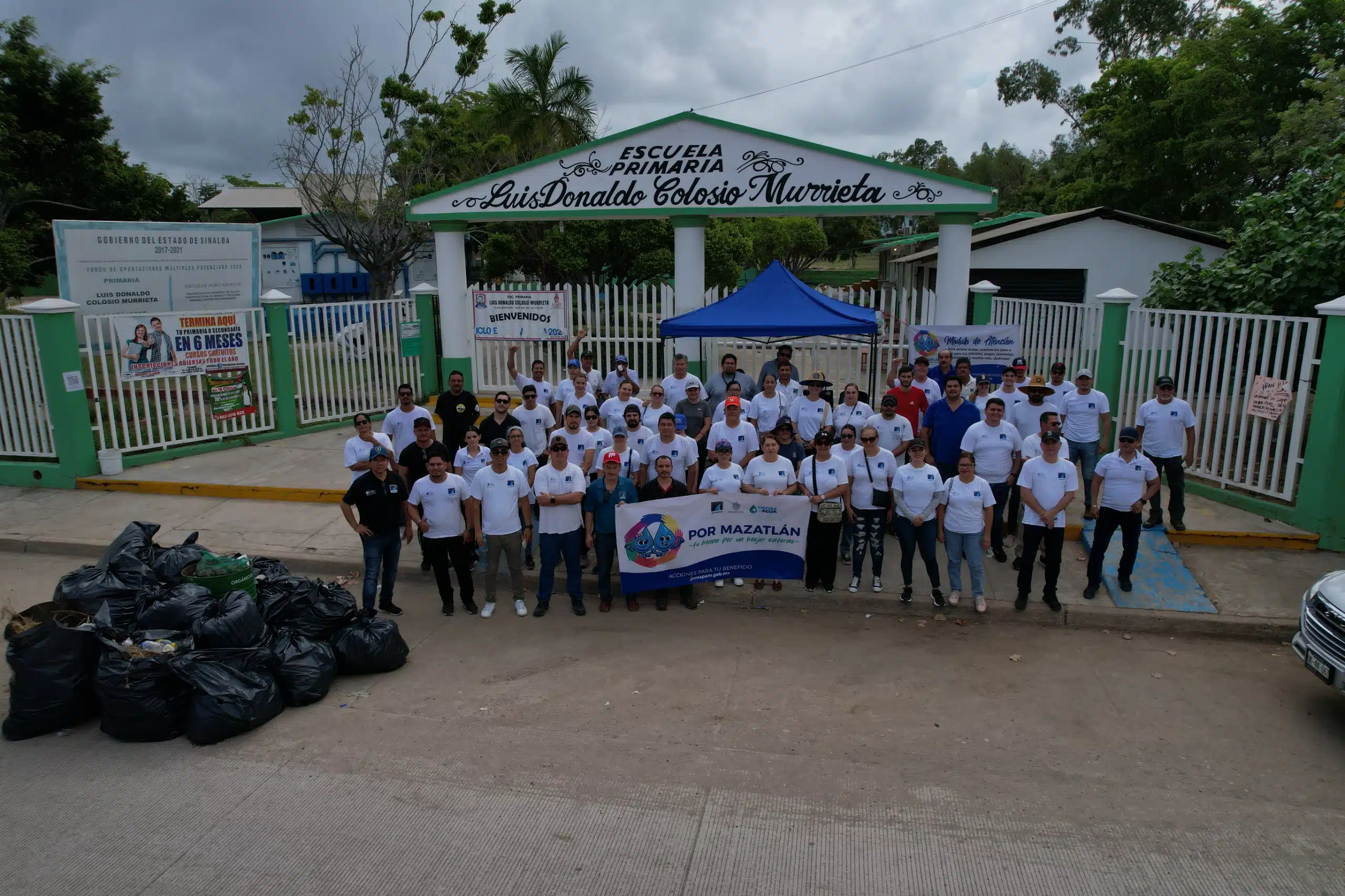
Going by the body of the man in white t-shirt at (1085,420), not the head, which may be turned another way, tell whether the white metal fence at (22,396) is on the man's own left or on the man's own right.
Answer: on the man's own right

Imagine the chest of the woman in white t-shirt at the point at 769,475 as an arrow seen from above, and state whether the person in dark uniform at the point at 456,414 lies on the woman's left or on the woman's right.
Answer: on the woman's right

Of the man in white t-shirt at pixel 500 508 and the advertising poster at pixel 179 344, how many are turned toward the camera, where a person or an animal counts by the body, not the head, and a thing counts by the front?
2

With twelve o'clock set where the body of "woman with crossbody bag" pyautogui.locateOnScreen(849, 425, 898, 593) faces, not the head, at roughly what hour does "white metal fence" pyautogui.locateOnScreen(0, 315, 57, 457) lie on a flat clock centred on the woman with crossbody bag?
The white metal fence is roughly at 3 o'clock from the woman with crossbody bag.

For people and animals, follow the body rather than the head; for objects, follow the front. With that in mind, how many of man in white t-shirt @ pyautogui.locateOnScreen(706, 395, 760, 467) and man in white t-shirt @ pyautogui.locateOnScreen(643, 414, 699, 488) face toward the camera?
2

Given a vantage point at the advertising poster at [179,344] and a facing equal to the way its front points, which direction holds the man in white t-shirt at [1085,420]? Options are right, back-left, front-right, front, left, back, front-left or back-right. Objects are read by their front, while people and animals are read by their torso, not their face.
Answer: front-left

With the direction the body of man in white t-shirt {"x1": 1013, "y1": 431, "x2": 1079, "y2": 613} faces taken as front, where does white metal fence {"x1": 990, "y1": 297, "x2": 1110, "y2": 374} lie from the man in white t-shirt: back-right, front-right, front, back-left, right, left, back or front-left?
back

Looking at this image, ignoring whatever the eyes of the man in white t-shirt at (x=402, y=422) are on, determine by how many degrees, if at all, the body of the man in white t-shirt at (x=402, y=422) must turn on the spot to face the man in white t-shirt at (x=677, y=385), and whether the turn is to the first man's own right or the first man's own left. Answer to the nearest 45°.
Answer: approximately 90° to the first man's own left
